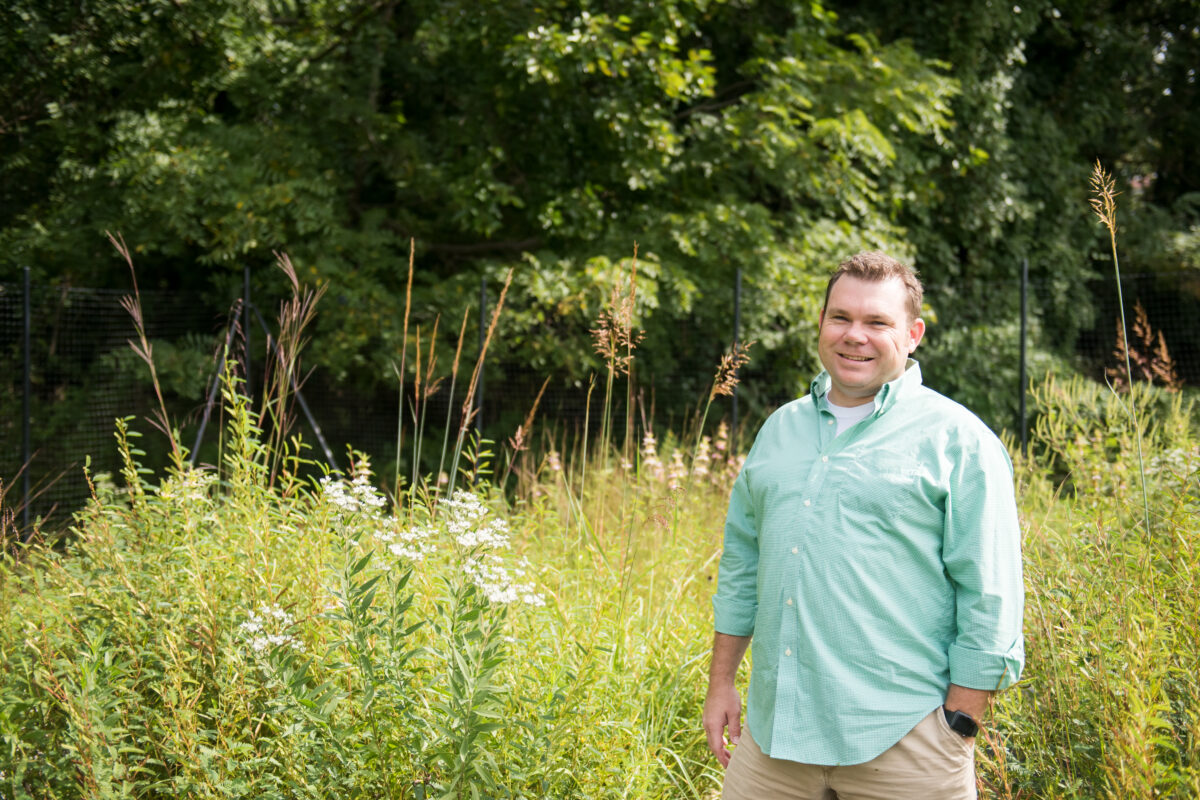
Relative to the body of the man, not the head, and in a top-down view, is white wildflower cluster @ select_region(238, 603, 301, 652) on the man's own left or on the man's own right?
on the man's own right

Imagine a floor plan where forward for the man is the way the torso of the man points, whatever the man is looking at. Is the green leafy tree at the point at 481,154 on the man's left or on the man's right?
on the man's right

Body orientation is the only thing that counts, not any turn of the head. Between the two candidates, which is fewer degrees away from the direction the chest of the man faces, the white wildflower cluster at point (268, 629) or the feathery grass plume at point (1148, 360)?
the white wildflower cluster

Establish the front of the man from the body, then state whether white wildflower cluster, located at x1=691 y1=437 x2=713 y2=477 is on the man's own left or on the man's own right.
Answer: on the man's own right

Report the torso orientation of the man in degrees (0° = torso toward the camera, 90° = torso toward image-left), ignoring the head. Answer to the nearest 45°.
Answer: approximately 45°
